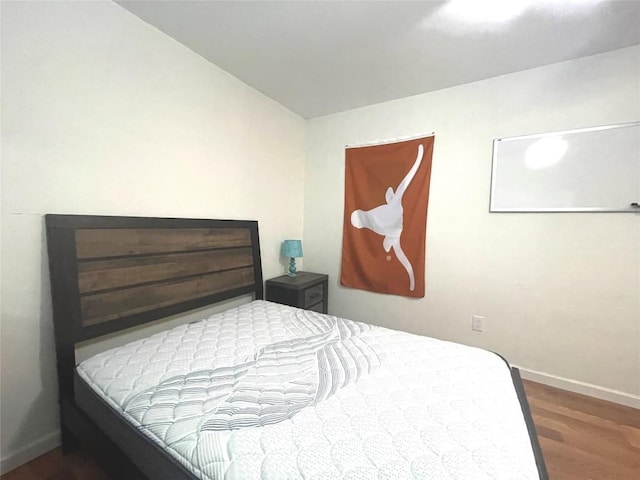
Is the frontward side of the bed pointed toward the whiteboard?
no

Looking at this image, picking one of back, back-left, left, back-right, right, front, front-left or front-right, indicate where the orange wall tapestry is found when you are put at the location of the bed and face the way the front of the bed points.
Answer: left

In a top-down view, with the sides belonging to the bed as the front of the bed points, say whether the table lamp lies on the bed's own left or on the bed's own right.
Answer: on the bed's own left

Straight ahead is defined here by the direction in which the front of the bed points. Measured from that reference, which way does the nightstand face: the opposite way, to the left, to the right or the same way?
the same way

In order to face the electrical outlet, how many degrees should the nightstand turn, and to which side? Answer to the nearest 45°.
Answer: approximately 45° to its left

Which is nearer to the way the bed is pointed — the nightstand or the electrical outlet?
the electrical outlet

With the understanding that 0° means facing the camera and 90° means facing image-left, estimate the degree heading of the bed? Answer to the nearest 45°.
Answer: approximately 315°

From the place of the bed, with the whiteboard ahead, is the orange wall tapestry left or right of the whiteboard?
left

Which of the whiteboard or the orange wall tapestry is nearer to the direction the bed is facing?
the whiteboard

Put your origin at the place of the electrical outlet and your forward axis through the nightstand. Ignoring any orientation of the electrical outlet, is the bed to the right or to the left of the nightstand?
left

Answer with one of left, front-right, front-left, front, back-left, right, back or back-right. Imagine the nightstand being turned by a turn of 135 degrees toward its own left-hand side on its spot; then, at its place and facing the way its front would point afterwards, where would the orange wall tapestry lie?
right

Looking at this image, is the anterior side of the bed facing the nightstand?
no

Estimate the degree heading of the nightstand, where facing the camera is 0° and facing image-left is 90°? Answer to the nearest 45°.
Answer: approximately 315°

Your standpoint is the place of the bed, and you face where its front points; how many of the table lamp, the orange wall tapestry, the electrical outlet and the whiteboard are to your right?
0

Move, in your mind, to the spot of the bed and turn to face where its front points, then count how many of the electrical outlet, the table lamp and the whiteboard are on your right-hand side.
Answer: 0

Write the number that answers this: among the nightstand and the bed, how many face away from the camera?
0

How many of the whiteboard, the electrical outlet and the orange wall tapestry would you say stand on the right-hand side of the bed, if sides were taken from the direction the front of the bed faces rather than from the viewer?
0
